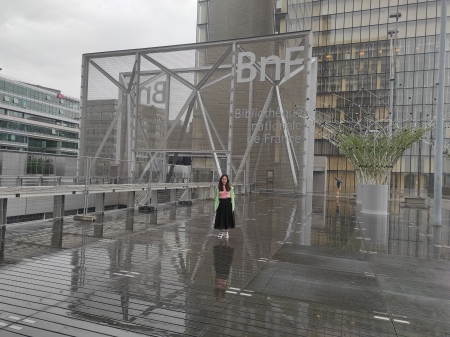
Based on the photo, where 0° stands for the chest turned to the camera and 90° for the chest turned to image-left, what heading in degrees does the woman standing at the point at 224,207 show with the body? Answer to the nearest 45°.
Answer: approximately 0°

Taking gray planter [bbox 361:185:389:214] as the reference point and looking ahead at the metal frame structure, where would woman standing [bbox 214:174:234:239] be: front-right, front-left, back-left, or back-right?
back-left

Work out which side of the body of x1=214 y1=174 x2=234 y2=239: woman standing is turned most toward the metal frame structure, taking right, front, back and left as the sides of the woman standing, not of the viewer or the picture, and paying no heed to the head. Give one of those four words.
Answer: back

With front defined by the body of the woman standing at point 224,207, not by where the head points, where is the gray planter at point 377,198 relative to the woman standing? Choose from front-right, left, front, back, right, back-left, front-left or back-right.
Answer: back-left
